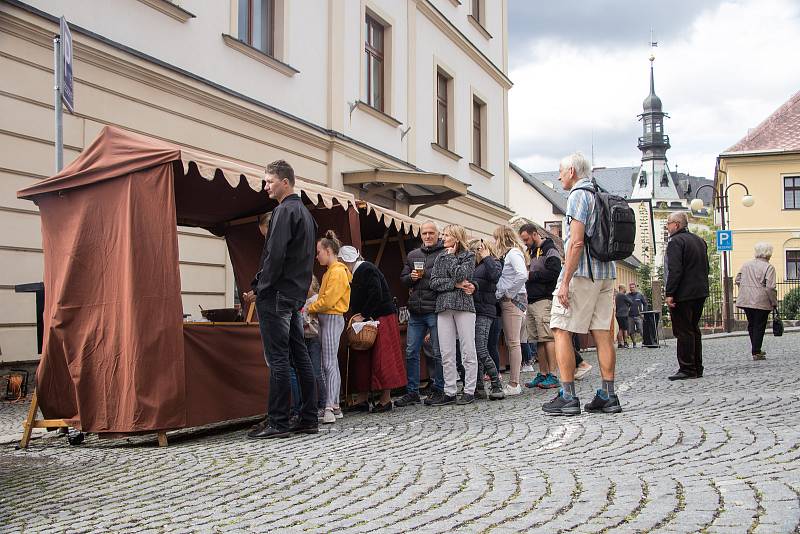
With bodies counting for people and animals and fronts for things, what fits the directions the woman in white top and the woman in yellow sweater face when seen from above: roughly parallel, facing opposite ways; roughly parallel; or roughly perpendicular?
roughly parallel

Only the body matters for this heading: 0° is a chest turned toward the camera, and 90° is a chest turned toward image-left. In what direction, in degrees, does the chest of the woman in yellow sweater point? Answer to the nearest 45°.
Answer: approximately 90°

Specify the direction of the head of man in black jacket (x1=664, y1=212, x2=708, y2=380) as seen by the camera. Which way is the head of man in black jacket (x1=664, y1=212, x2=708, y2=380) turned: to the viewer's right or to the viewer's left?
to the viewer's left

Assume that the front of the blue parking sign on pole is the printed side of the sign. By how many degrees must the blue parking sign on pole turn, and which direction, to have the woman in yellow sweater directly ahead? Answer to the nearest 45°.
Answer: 0° — it already faces them

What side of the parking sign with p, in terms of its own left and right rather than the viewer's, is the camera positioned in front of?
front

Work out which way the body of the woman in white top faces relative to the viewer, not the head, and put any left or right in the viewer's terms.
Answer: facing to the left of the viewer

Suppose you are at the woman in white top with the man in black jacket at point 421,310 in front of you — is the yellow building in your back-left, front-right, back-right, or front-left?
back-right

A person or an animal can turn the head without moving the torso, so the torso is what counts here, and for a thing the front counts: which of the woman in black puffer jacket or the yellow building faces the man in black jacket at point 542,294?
the yellow building

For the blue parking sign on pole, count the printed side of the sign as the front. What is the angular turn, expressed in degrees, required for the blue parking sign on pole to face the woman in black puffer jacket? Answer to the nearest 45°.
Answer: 0° — it already faces them
